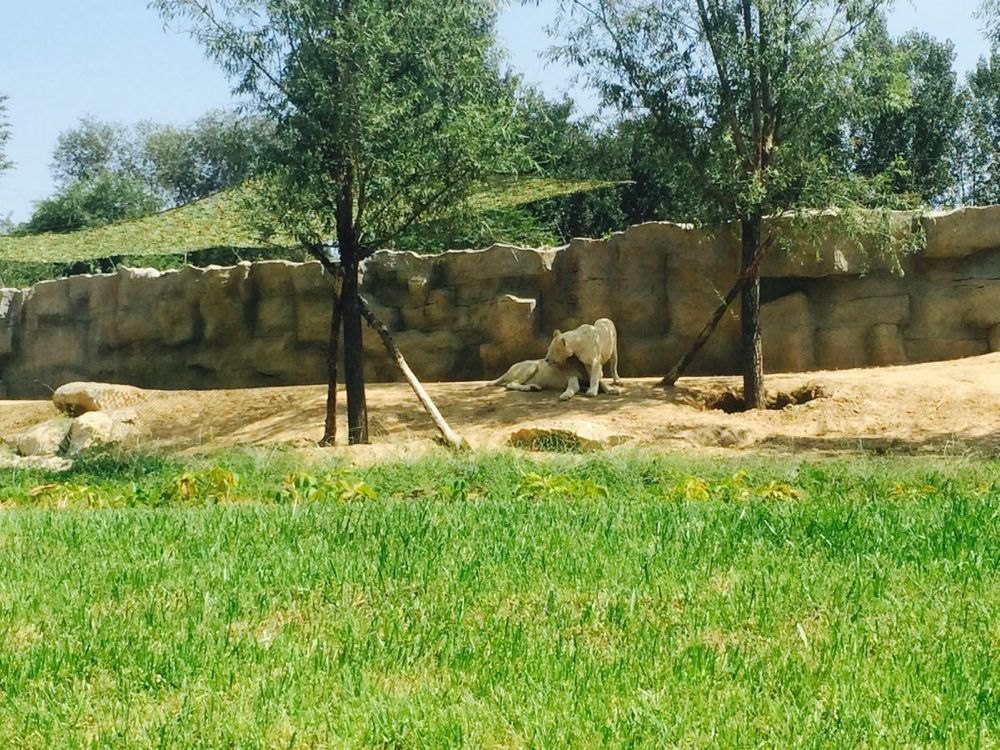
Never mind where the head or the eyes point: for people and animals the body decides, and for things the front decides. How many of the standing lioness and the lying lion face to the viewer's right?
1

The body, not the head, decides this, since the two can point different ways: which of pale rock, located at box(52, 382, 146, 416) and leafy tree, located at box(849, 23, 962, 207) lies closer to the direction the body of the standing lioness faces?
the pale rock

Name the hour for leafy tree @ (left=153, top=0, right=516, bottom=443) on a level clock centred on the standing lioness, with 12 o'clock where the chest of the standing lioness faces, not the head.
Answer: The leafy tree is roughly at 12 o'clock from the standing lioness.

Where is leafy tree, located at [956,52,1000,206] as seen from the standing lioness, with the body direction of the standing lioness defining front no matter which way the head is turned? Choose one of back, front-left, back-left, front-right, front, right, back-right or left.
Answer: back

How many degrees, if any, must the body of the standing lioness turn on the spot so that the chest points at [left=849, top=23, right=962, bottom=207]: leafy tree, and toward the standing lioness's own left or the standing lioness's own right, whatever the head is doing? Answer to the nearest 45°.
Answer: approximately 180°

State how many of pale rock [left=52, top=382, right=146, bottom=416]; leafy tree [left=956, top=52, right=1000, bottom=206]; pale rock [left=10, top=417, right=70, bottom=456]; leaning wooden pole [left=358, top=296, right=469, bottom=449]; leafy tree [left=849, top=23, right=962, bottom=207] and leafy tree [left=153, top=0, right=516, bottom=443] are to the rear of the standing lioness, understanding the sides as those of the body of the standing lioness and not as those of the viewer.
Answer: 2

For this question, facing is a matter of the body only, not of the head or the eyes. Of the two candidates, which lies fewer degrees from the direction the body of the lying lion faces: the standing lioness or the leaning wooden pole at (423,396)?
the standing lioness

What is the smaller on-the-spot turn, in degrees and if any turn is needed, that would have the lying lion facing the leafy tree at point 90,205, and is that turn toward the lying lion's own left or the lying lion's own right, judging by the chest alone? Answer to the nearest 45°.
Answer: approximately 135° to the lying lion's own left

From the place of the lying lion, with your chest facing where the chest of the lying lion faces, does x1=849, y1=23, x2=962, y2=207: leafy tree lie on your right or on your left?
on your left

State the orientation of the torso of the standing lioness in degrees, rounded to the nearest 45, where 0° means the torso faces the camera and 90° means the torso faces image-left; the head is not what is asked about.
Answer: approximately 45°

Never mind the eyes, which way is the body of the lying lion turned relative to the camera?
to the viewer's right
